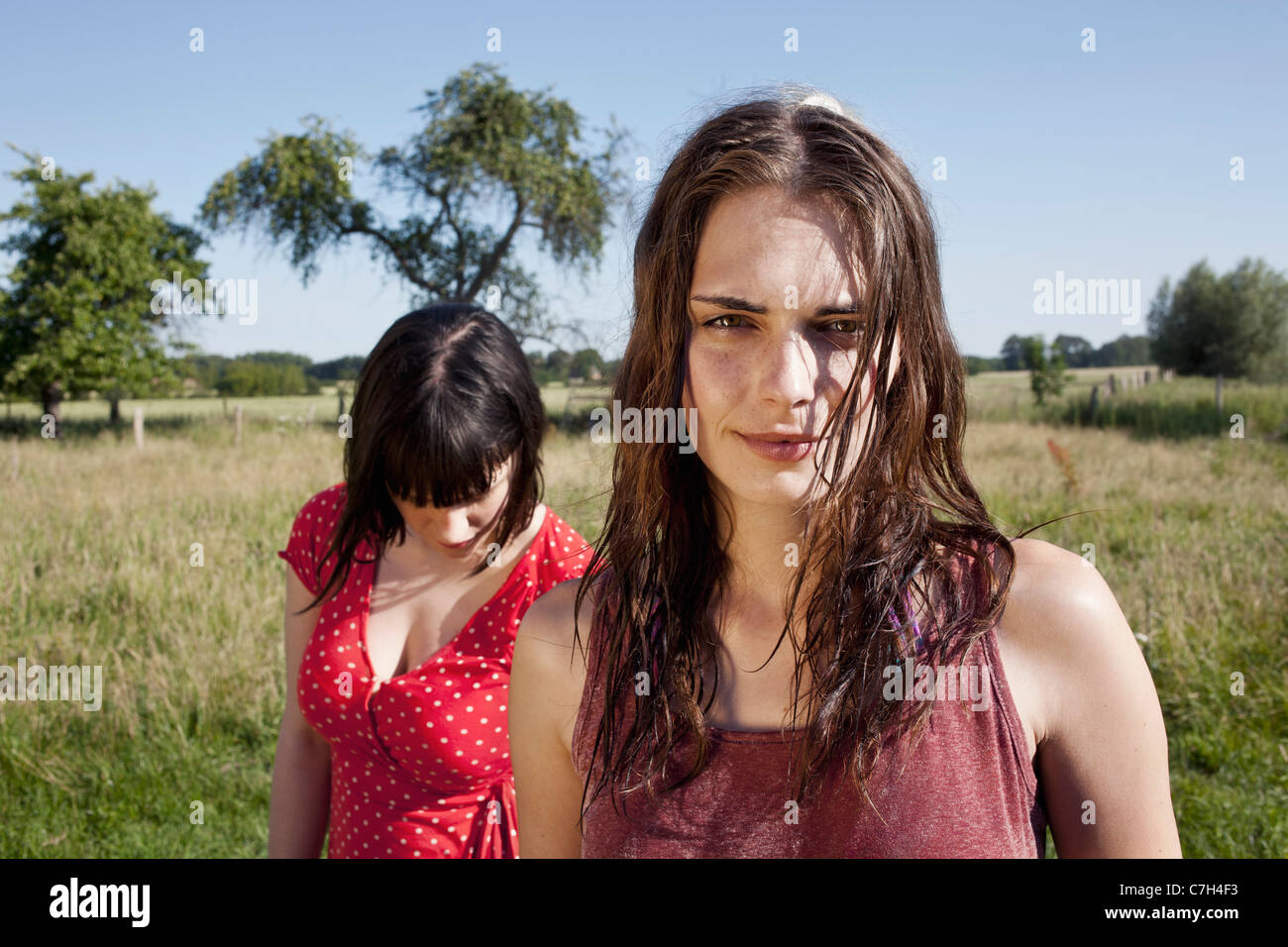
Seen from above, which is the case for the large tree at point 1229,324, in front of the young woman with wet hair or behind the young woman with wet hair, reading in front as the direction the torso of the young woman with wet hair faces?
behind

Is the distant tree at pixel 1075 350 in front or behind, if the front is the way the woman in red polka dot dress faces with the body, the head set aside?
behind

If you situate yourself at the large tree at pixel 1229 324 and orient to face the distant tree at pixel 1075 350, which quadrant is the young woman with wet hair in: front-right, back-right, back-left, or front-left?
back-left

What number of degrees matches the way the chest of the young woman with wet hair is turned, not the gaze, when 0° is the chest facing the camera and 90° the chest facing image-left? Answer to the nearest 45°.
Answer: approximately 0°

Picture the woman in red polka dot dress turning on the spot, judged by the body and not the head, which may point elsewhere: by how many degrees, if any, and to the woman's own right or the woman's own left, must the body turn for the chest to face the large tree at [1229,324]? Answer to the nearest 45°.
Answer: approximately 135° to the woman's own left

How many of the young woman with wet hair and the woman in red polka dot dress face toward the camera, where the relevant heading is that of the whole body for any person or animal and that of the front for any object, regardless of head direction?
2
